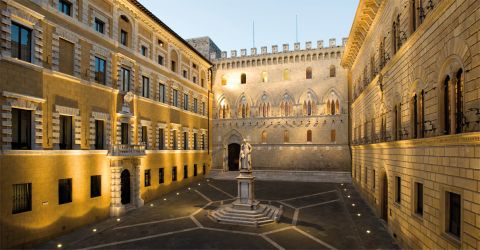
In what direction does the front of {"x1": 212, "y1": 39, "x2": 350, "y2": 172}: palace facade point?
toward the camera

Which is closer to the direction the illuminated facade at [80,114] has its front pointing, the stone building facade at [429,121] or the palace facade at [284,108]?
the stone building facade

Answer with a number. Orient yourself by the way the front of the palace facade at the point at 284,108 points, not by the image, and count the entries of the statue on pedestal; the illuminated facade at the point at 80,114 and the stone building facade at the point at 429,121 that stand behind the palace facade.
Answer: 0

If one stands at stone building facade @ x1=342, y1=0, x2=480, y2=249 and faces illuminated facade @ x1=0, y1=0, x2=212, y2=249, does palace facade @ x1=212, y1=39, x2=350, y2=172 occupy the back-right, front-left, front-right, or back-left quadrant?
front-right

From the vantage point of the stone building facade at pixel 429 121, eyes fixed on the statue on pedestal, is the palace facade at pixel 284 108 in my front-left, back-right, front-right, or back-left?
front-right

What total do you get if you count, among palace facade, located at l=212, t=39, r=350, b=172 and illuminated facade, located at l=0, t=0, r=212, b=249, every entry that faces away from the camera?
0

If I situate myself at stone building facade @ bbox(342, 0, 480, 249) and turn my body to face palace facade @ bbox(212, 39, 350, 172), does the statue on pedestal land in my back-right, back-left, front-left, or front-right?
front-left

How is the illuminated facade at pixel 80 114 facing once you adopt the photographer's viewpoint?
facing the viewer and to the right of the viewer

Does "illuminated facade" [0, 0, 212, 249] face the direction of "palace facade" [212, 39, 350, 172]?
no

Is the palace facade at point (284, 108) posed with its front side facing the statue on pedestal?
yes

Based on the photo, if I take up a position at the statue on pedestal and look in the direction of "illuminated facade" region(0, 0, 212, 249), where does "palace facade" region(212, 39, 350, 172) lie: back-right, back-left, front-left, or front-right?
back-right

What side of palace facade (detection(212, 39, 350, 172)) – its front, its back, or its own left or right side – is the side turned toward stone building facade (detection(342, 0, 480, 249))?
front

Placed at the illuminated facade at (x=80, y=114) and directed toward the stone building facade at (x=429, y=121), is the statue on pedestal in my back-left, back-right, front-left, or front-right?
front-left

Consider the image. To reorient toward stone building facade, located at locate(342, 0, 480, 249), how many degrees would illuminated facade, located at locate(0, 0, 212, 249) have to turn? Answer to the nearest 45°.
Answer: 0° — it already faces it
